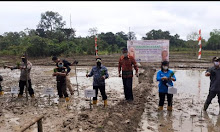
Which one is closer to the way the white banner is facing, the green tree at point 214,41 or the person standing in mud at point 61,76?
the person standing in mud

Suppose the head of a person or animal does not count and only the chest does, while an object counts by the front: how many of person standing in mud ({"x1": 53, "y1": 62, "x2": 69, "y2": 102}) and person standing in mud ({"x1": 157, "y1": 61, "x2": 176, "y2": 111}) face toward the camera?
2

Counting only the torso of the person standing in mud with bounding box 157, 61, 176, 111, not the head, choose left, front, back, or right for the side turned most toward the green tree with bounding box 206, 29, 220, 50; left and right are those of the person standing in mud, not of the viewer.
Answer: back

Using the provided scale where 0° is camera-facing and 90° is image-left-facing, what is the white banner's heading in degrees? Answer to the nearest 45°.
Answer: approximately 0°

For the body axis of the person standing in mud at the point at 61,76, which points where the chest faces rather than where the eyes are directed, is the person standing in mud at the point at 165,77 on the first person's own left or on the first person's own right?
on the first person's own left

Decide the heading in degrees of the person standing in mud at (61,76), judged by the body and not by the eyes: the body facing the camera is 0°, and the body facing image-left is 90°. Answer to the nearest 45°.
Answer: approximately 0°

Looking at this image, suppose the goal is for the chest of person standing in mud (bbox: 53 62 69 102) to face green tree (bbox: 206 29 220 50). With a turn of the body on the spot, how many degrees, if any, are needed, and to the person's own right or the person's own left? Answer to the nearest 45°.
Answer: approximately 135° to the person's own left

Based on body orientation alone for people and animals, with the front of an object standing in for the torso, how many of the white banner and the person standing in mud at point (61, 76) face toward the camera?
2
